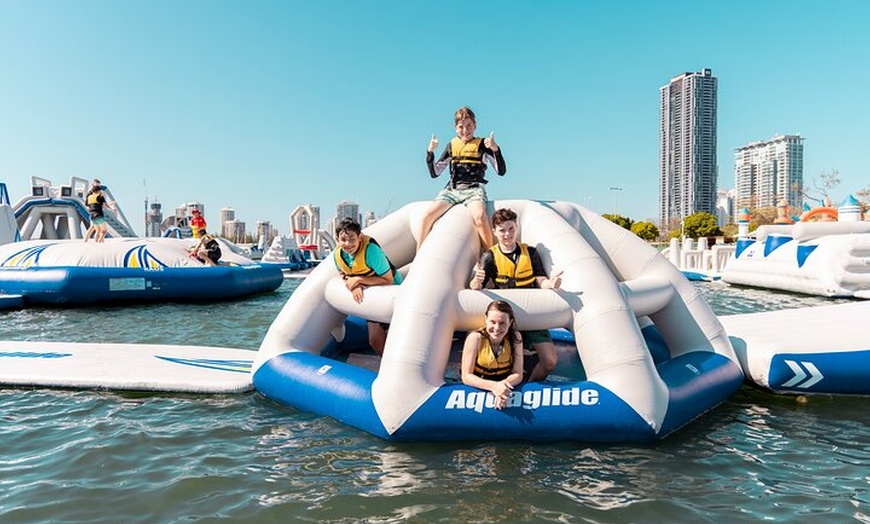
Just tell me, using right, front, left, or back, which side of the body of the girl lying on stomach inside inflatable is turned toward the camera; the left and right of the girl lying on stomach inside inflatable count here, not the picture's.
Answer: front

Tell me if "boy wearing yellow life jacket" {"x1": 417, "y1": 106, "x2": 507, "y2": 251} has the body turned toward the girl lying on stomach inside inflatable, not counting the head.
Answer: yes

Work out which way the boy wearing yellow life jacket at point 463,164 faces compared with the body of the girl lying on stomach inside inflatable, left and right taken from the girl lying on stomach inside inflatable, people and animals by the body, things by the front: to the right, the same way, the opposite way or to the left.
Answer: the same way

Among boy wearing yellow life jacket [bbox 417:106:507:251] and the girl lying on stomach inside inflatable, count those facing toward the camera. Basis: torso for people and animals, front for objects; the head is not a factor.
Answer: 2

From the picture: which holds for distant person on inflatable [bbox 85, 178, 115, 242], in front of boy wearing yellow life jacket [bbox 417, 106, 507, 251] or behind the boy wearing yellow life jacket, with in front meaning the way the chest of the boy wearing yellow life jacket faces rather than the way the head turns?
behind

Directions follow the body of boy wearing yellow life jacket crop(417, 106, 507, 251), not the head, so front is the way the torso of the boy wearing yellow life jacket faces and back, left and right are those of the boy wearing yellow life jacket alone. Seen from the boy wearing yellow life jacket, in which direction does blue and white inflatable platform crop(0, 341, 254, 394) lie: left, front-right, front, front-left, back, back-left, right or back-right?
right

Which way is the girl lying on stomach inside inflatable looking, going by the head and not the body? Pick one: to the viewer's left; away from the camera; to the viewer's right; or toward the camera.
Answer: toward the camera

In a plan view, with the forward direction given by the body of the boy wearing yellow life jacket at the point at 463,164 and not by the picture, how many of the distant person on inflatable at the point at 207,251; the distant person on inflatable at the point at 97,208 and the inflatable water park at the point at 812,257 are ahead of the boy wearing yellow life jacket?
0

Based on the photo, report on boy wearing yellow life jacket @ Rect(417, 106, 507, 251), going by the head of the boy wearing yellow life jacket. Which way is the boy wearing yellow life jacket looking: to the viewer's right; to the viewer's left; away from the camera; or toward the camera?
toward the camera

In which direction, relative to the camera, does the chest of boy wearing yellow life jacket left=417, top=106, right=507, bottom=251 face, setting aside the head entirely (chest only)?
toward the camera
